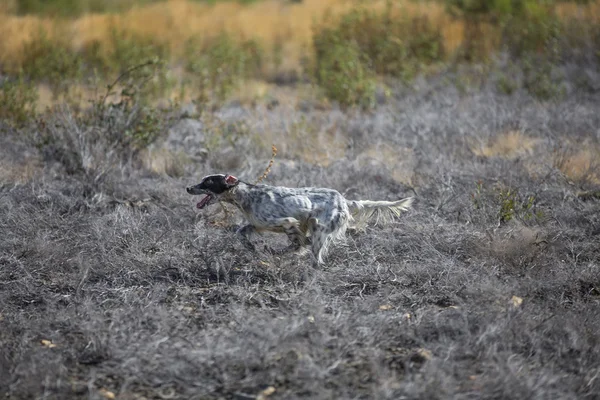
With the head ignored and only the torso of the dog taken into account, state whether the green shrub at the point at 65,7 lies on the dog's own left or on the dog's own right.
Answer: on the dog's own right

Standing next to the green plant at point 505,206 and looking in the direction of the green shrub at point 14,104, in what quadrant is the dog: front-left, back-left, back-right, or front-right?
front-left

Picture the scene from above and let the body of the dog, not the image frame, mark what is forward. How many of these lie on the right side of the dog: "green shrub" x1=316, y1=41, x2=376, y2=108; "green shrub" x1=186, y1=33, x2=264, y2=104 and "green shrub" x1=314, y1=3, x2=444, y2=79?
3

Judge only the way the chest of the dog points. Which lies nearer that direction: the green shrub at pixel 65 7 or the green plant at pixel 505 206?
the green shrub

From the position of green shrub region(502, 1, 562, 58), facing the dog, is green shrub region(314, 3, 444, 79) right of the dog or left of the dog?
right

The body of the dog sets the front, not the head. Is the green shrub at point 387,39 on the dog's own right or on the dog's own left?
on the dog's own right

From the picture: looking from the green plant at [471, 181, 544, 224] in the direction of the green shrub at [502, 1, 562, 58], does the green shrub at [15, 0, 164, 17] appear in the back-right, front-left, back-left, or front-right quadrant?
front-left

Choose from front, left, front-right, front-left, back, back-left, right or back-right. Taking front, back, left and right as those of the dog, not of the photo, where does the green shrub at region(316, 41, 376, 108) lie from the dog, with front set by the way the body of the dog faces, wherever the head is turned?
right

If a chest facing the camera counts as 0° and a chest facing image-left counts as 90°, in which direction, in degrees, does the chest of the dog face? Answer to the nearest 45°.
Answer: approximately 90°

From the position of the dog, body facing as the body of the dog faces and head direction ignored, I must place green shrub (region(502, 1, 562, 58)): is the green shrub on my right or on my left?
on my right

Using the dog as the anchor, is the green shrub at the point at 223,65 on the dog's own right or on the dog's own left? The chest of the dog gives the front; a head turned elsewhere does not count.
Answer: on the dog's own right

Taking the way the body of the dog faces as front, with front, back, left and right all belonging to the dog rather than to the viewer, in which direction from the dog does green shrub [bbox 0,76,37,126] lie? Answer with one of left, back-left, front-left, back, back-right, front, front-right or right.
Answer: front-right

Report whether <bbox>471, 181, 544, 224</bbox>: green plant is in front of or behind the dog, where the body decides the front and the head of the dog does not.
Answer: behind
